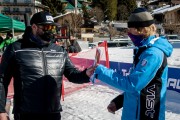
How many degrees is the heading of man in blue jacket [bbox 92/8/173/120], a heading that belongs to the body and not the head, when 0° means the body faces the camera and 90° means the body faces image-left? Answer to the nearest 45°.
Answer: approximately 90°

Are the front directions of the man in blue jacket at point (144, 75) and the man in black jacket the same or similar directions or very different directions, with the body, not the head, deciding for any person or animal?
very different directions

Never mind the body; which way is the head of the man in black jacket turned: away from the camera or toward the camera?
toward the camera

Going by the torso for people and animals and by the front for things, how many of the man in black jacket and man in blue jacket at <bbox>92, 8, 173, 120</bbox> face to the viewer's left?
1

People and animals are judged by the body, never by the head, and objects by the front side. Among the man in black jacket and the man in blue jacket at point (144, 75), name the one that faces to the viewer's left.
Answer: the man in blue jacket

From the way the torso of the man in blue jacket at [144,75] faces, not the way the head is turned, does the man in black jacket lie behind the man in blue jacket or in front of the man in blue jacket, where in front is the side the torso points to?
in front
